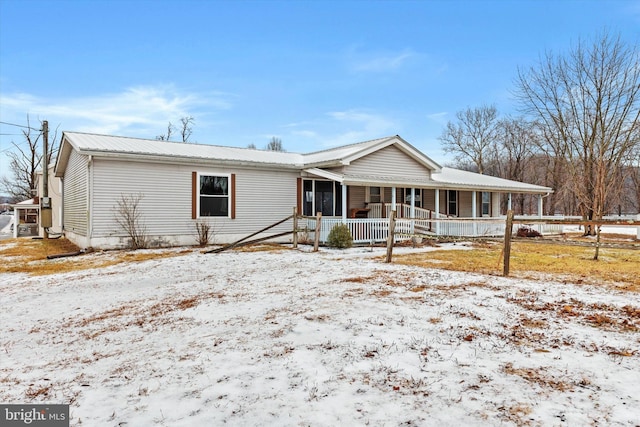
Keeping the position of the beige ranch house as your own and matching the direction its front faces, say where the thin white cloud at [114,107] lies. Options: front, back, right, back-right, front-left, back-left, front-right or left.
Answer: back

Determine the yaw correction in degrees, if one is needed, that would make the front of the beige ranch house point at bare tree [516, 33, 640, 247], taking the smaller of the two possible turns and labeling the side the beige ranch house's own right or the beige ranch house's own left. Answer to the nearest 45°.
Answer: approximately 45° to the beige ranch house's own left

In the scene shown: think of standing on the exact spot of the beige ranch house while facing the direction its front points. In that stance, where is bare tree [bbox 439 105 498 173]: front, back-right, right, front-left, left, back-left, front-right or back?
left

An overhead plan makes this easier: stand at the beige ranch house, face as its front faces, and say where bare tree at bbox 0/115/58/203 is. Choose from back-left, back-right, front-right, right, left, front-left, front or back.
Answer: back

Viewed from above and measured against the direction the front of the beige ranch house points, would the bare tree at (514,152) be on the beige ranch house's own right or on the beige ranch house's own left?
on the beige ranch house's own left

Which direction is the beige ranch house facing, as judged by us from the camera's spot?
facing the viewer and to the right of the viewer

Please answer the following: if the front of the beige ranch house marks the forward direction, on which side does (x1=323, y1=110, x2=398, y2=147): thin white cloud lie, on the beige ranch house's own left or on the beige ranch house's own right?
on the beige ranch house's own left
